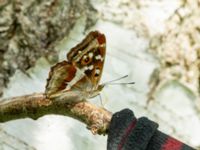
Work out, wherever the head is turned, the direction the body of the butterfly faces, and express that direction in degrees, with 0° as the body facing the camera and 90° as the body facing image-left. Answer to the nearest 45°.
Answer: approximately 270°
